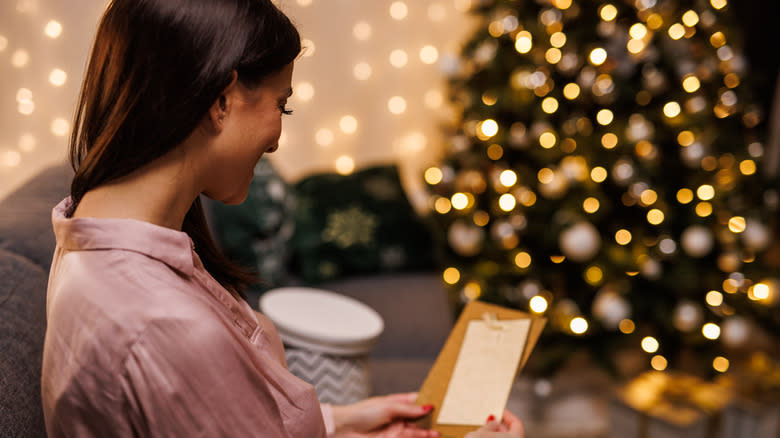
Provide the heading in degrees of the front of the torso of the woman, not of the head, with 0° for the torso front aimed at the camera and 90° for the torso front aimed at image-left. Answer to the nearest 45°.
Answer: approximately 270°

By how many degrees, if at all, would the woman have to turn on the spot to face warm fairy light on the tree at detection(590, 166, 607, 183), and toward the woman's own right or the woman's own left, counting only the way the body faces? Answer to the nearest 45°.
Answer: approximately 45° to the woman's own left

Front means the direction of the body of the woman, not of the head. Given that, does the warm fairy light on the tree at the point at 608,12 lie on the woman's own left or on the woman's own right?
on the woman's own left

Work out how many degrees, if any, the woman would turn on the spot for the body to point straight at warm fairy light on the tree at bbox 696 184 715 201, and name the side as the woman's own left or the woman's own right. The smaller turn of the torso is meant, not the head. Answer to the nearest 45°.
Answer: approximately 45° to the woman's own left

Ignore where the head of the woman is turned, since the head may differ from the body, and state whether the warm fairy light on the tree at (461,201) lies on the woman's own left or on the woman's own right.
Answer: on the woman's own left

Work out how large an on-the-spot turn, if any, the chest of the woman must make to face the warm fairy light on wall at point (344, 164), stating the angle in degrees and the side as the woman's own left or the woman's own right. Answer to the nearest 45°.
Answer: approximately 90° to the woman's own left

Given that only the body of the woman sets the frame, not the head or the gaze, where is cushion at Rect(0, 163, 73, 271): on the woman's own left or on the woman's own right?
on the woman's own left
